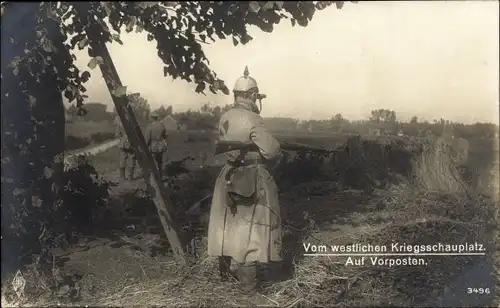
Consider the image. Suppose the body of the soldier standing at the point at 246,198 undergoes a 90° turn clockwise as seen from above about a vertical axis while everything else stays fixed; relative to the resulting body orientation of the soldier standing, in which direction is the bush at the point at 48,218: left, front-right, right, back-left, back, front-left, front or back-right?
back-right

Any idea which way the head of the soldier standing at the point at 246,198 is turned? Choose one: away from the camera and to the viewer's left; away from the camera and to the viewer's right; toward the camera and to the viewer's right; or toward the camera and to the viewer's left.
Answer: away from the camera and to the viewer's right

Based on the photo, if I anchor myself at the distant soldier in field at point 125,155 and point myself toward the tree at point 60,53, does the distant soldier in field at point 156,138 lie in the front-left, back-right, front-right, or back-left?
back-left

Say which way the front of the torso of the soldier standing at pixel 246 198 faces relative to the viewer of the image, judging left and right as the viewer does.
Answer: facing away from the viewer and to the right of the viewer
